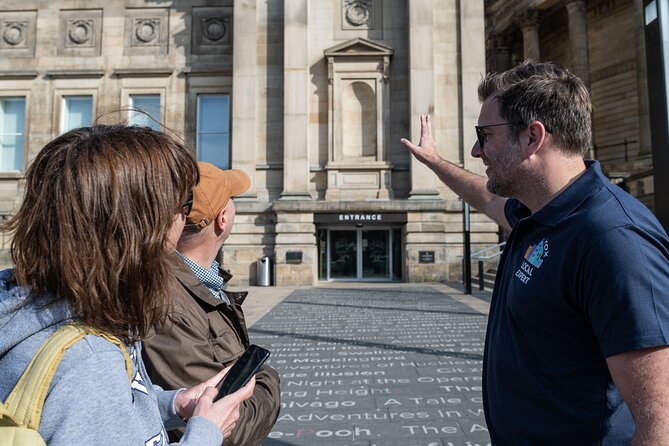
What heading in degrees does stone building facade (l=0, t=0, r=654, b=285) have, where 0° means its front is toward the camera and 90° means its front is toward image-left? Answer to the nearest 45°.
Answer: approximately 0°

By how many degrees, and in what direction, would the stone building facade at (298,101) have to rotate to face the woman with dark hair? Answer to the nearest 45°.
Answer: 0° — it already faces them

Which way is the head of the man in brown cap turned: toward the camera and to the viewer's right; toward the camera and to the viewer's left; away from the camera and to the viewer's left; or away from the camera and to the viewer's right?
away from the camera and to the viewer's right
